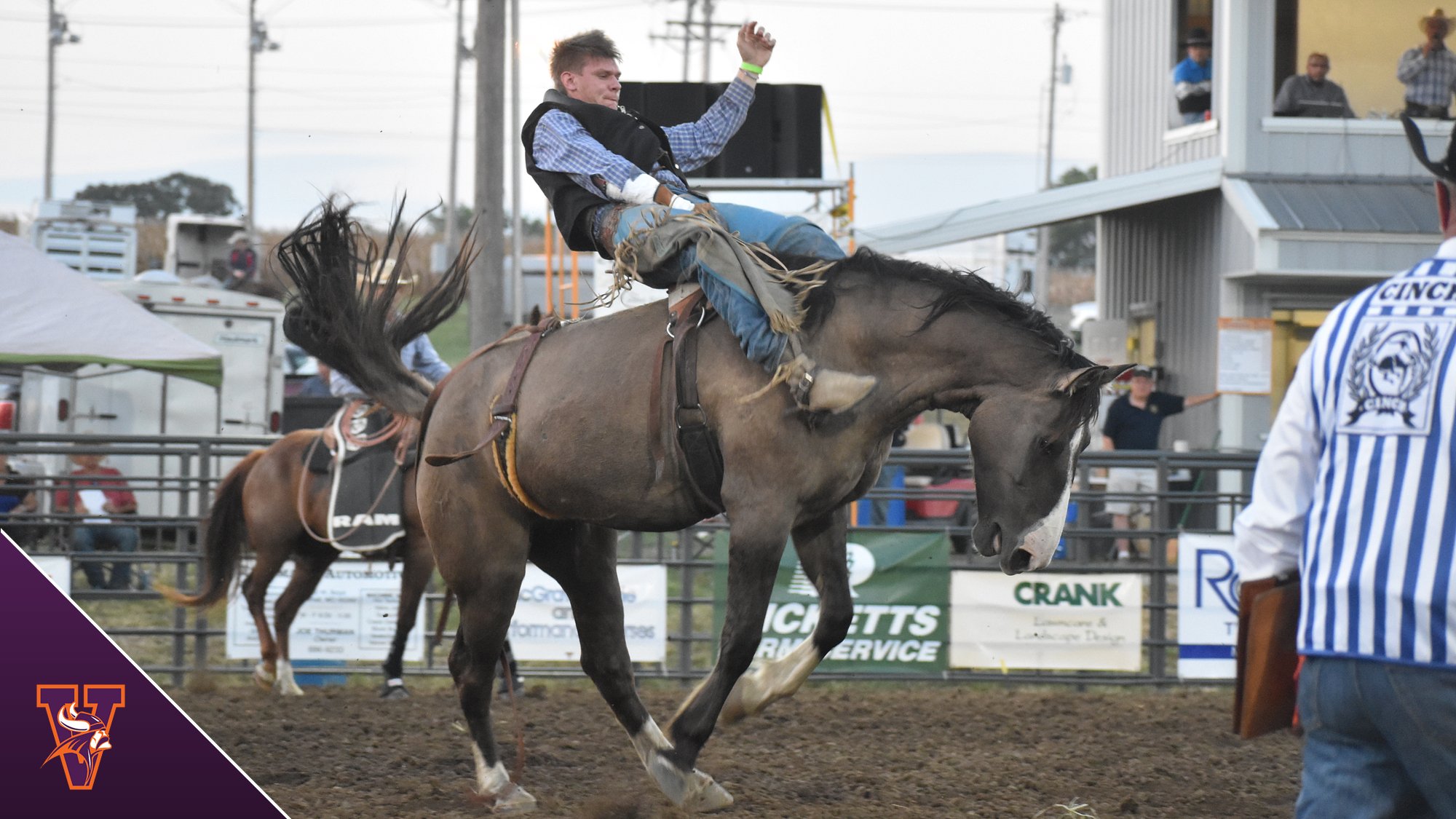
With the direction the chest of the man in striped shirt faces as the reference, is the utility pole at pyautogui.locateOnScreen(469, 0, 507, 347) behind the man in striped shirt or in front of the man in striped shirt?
in front

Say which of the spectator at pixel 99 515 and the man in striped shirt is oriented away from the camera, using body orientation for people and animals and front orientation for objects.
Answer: the man in striped shirt

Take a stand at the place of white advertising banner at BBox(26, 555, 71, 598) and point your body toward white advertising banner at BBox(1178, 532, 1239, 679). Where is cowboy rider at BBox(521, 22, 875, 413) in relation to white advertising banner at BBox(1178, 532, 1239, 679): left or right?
right

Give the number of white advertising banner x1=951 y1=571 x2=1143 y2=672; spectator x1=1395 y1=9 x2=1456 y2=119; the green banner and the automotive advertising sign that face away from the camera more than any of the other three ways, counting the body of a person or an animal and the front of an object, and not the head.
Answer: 0

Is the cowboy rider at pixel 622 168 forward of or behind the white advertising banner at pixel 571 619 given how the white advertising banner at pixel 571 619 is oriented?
forward

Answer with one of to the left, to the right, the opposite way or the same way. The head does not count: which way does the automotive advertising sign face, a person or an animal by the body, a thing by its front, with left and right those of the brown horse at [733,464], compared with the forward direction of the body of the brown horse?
to the right

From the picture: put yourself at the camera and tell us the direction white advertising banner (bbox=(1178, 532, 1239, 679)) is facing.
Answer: facing the viewer

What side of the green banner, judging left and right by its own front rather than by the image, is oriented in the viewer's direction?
front

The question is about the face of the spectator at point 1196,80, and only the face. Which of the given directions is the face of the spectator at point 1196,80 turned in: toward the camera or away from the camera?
toward the camera

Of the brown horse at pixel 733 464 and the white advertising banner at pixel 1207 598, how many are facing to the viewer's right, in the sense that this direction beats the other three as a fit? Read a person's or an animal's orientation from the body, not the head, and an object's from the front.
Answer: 1

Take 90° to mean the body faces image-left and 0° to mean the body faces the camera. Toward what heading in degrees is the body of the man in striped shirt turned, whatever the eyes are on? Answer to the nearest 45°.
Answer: approximately 180°

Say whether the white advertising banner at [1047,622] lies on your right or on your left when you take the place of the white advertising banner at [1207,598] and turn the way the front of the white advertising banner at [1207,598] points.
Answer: on your right

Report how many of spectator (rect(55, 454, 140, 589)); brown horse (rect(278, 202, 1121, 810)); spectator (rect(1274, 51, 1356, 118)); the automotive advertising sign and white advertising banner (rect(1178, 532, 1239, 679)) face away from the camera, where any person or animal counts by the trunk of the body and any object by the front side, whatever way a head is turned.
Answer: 0

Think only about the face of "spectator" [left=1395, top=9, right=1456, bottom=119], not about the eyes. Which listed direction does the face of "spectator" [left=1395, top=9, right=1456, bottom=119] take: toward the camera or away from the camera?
toward the camera

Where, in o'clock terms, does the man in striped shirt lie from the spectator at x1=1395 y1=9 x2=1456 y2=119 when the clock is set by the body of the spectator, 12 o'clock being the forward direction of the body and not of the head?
The man in striped shirt is roughly at 12 o'clock from the spectator.

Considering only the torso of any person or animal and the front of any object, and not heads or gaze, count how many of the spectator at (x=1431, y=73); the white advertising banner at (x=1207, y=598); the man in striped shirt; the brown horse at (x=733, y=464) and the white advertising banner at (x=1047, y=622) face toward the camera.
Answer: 3

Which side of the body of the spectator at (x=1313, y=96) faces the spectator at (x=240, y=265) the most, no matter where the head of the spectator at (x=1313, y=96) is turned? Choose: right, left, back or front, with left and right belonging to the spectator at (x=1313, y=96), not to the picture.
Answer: right

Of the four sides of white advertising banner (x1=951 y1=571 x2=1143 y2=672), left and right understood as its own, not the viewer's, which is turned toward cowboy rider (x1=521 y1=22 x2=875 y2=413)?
front

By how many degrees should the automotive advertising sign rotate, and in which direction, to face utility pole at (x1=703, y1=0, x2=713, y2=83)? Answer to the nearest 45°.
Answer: approximately 180°

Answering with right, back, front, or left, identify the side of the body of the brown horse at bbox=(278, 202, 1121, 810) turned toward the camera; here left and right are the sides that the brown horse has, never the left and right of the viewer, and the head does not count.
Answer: right

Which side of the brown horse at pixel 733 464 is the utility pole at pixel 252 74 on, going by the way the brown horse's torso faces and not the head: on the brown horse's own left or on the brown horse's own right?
on the brown horse's own left

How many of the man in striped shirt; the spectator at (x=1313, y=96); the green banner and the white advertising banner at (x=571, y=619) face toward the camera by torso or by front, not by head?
3
